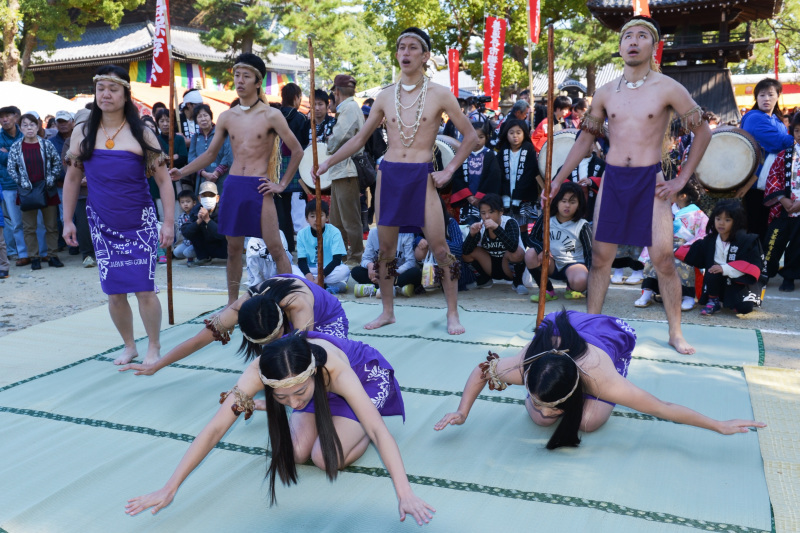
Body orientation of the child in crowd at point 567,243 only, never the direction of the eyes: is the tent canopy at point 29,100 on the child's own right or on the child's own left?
on the child's own right

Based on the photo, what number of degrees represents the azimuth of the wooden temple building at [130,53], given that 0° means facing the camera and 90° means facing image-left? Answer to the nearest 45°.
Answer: approximately 315°

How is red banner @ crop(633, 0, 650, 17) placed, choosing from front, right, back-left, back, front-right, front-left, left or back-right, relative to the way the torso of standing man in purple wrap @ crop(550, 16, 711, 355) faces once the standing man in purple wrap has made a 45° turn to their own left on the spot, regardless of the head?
back-left

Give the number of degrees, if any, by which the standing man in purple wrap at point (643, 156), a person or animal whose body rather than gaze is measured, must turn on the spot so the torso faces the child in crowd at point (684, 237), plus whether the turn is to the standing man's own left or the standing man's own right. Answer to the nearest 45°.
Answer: approximately 180°

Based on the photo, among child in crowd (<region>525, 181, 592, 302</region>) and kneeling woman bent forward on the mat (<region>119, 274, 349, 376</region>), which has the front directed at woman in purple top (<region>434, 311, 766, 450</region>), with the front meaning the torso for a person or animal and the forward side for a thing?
the child in crowd

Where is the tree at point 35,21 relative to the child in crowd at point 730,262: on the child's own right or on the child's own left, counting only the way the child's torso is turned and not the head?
on the child's own right

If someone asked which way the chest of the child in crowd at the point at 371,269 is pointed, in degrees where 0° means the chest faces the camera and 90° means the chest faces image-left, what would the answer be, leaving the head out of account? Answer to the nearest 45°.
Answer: approximately 0°
